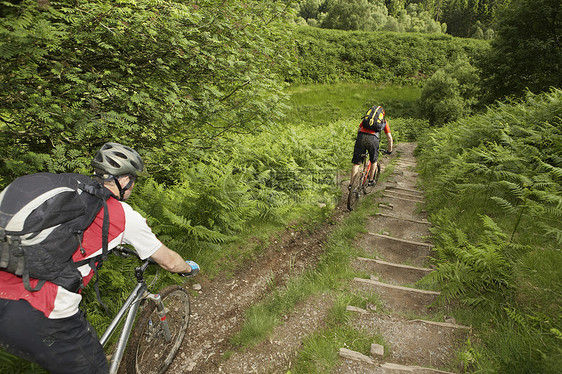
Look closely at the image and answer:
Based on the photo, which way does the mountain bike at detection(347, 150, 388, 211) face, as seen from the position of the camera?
facing away from the viewer and to the right of the viewer

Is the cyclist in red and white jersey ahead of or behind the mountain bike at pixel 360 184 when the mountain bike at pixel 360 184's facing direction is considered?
behind

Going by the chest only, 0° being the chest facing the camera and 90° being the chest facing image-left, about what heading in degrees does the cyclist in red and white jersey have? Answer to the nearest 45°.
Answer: approximately 225°

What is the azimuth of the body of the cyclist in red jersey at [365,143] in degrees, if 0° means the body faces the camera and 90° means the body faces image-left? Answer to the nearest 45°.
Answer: approximately 225°

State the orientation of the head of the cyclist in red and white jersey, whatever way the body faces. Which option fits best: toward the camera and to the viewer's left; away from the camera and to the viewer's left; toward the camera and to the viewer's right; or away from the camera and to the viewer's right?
away from the camera and to the viewer's right

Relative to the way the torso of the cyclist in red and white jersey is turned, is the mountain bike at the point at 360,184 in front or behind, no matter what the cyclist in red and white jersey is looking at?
in front

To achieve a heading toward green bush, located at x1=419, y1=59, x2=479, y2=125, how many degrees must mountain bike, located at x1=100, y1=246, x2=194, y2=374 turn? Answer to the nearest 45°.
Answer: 0° — it already faces it

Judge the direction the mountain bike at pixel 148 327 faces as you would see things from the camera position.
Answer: facing away from the viewer and to the right of the viewer

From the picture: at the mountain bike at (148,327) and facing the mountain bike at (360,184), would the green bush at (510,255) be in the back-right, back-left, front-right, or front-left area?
front-right

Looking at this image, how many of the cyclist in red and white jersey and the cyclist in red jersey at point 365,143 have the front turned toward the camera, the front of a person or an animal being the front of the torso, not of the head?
0

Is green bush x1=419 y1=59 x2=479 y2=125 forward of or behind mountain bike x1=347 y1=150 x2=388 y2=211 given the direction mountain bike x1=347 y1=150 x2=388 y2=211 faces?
forward
